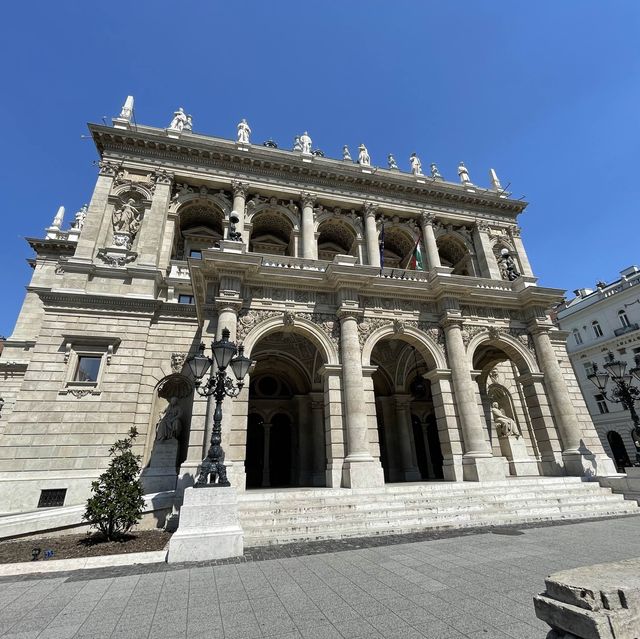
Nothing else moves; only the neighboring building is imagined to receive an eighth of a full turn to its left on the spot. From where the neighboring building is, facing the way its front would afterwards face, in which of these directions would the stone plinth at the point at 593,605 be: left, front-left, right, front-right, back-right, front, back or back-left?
front

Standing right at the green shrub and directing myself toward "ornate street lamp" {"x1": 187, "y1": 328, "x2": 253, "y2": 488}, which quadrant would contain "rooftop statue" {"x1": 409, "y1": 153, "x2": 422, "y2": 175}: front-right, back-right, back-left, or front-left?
front-left

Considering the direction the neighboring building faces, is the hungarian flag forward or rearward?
forward

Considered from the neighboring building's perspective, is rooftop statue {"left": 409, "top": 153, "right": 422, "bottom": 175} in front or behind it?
in front

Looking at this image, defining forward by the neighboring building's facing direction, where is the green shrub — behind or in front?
in front

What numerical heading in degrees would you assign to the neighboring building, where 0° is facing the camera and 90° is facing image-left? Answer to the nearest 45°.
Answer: approximately 45°

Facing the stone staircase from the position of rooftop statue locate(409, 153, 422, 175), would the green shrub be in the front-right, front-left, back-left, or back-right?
front-right
